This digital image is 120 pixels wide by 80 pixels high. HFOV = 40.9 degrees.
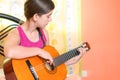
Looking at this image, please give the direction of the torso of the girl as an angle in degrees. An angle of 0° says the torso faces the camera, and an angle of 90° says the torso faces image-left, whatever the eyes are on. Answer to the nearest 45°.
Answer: approximately 315°
